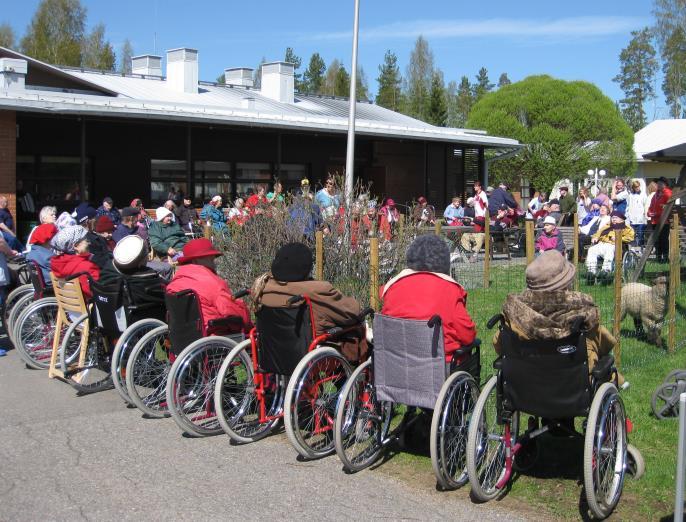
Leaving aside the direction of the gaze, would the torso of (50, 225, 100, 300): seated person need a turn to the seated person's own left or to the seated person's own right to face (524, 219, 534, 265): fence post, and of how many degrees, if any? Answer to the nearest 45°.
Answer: approximately 90° to the seated person's own right

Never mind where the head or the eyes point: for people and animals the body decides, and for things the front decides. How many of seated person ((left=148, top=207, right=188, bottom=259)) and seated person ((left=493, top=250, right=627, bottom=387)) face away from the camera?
1

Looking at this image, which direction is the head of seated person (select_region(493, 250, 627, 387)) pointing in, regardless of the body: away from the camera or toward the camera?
away from the camera

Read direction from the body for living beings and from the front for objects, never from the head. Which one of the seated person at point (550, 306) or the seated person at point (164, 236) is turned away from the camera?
the seated person at point (550, 306)

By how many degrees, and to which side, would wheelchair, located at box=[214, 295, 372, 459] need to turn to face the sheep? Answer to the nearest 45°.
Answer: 0° — it already faces it

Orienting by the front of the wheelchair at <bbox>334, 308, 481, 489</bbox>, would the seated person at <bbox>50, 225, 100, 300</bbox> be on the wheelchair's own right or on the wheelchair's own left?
on the wheelchair's own left

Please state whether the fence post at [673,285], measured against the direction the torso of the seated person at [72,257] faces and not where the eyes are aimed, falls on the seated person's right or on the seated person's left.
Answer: on the seated person's right

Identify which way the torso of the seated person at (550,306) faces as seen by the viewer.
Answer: away from the camera

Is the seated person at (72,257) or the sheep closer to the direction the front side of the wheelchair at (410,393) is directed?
the sheep

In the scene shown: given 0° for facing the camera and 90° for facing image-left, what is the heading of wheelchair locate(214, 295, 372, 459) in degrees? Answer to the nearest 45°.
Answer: approximately 225°

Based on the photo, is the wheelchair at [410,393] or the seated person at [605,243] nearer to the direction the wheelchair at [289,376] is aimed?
the seated person
